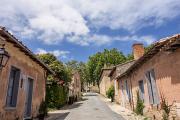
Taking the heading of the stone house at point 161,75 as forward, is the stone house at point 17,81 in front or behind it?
in front

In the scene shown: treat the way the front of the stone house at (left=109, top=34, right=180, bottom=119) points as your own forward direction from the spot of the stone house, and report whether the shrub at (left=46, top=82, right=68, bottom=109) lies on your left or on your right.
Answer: on your right

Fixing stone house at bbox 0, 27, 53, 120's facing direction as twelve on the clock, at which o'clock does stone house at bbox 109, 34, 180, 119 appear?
stone house at bbox 109, 34, 180, 119 is roughly at 11 o'clock from stone house at bbox 0, 27, 53, 120.

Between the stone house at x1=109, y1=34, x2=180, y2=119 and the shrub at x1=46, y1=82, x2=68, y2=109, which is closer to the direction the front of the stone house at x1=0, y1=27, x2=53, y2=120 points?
the stone house

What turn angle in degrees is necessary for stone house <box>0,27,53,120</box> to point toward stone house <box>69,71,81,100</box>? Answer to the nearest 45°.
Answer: approximately 135° to its left

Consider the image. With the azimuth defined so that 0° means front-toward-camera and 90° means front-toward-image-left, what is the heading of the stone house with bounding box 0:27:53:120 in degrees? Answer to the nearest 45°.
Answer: approximately 315°

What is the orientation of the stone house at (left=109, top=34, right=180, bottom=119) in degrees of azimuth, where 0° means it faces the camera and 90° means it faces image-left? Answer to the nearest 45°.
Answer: approximately 45°

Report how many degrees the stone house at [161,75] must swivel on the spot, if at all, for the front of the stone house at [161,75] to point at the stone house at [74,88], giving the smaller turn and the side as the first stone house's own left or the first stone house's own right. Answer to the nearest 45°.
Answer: approximately 90° to the first stone house's own right

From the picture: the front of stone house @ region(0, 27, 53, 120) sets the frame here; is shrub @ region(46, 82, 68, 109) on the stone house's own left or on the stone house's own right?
on the stone house's own left

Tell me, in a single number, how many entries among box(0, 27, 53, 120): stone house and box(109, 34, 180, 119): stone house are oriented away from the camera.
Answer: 0
